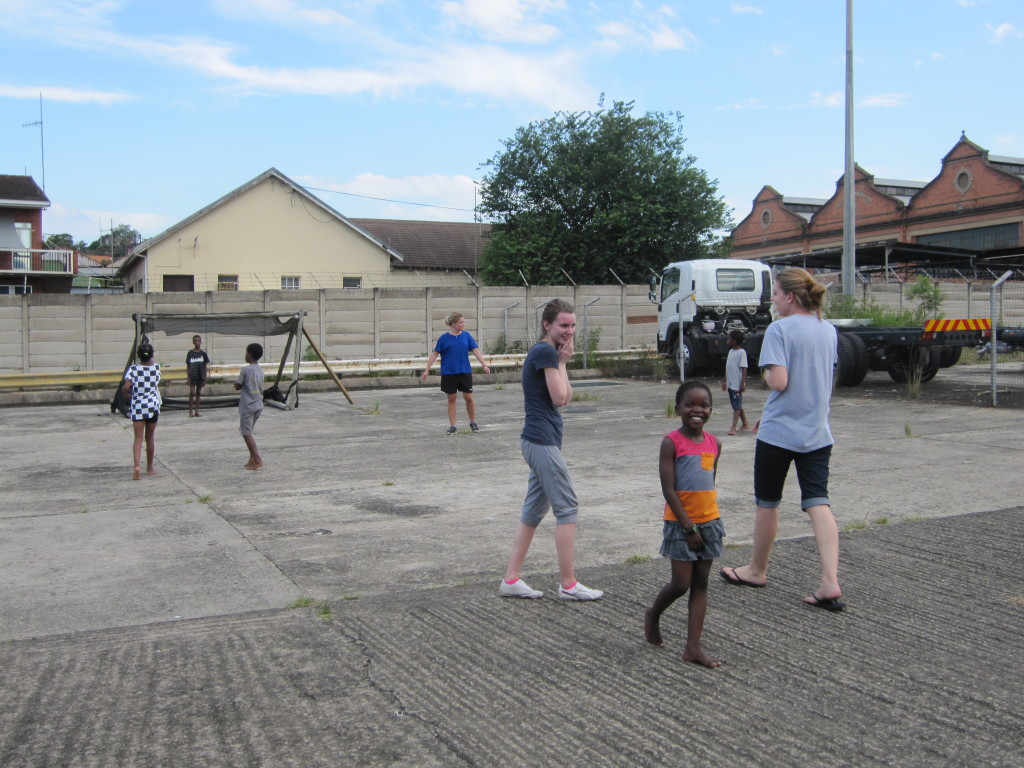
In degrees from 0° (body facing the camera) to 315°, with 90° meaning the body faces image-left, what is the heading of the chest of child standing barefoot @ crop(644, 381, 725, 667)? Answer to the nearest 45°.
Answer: approximately 315°

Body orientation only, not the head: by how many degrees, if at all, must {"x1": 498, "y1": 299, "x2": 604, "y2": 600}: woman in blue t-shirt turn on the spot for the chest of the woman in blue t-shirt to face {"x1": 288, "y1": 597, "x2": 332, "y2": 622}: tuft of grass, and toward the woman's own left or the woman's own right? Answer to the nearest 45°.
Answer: approximately 180°

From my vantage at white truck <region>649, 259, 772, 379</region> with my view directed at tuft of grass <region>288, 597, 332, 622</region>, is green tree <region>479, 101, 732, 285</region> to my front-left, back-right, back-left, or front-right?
back-right

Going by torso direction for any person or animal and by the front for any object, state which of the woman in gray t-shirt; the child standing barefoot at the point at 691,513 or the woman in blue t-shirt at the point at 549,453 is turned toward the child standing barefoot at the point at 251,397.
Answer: the woman in gray t-shirt

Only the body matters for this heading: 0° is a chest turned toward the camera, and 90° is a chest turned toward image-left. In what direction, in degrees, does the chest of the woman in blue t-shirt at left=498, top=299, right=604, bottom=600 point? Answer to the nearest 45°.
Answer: approximately 270°

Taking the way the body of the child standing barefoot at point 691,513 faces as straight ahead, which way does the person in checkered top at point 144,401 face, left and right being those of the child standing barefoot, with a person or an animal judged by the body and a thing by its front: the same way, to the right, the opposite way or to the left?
the opposite way

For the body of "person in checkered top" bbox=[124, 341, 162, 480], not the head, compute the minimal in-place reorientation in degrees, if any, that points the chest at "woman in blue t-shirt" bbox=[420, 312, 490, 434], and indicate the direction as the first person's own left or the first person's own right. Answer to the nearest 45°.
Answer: approximately 45° to the first person's own right

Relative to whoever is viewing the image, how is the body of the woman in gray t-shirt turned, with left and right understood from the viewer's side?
facing away from the viewer and to the left of the viewer

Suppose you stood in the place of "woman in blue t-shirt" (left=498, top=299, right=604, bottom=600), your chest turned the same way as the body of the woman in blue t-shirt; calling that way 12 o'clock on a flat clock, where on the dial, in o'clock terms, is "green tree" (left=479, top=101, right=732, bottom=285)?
The green tree is roughly at 9 o'clock from the woman in blue t-shirt.

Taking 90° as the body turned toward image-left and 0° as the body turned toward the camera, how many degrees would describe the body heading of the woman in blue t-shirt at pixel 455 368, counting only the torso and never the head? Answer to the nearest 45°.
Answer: approximately 0°

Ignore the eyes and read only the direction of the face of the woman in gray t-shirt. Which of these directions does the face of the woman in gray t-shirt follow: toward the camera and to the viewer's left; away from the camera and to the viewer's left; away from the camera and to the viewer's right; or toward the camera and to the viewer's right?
away from the camera and to the viewer's left

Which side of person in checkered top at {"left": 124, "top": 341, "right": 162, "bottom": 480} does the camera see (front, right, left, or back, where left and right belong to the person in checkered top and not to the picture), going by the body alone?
back
